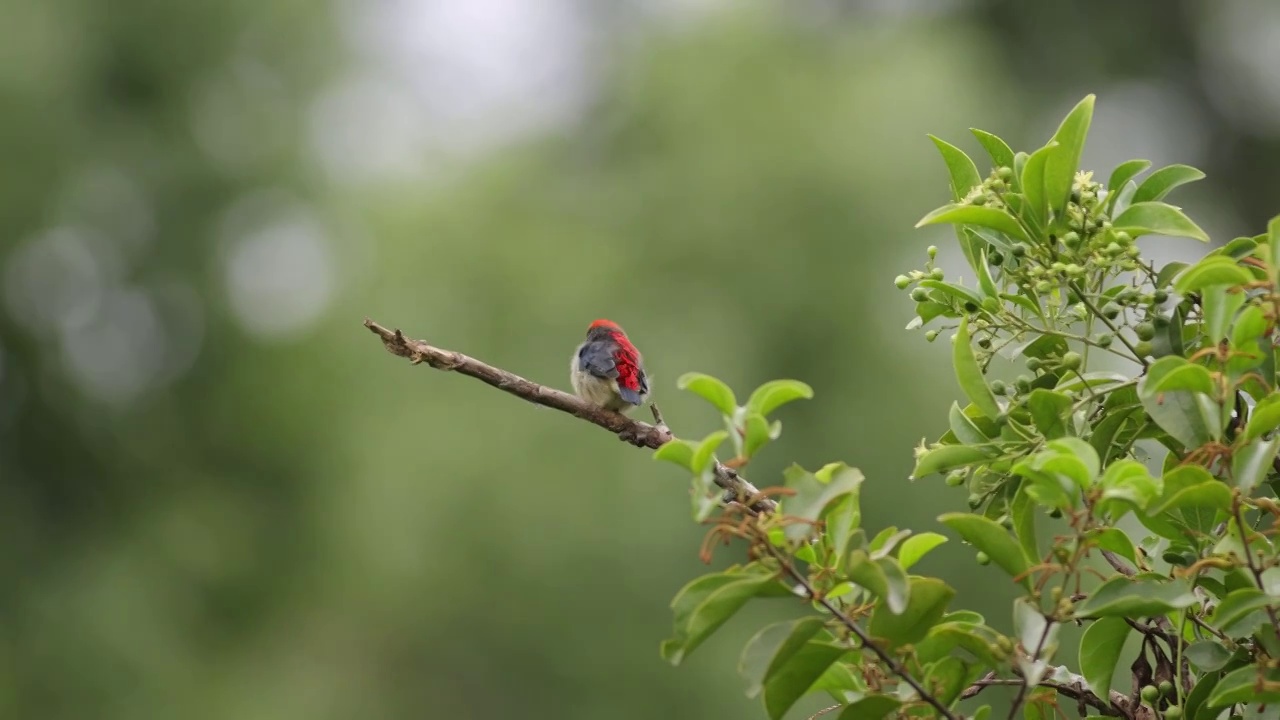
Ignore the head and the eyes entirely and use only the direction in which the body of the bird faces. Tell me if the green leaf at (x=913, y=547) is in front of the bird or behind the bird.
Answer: behind

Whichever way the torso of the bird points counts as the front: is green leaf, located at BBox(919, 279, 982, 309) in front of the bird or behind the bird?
behind

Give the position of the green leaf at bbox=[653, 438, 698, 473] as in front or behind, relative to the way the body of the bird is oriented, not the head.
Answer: behind

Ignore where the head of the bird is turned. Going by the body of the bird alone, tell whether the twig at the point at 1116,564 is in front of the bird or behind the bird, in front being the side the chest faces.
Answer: behind

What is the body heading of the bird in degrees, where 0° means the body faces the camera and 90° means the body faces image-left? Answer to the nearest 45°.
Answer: approximately 135°

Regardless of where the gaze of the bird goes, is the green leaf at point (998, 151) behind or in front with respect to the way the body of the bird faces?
behind
